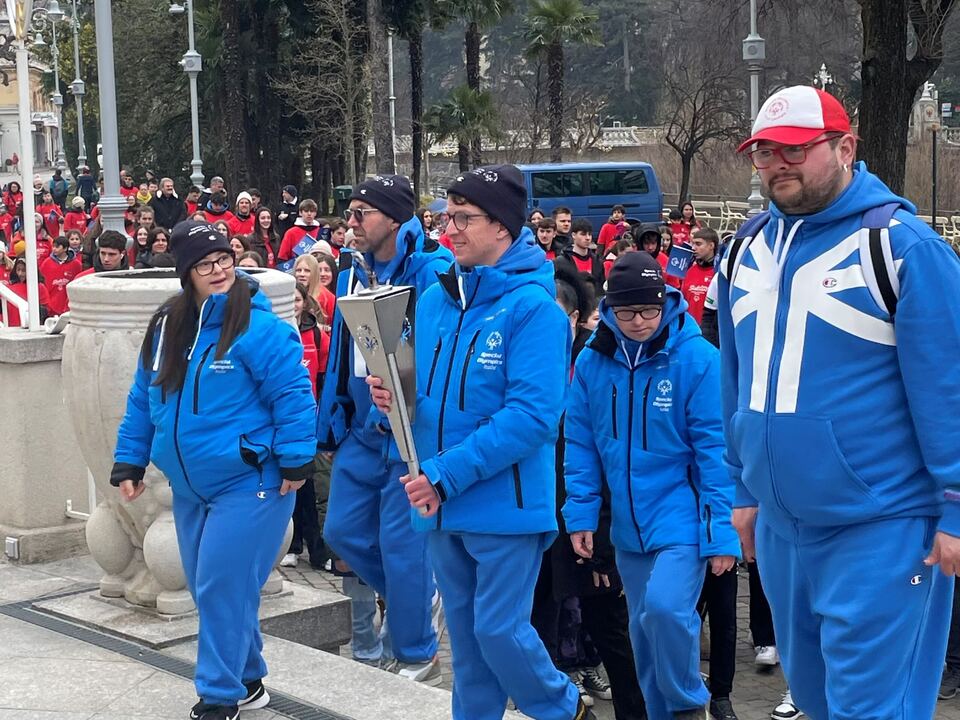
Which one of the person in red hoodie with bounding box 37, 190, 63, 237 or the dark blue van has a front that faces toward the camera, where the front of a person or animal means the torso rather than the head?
the person in red hoodie

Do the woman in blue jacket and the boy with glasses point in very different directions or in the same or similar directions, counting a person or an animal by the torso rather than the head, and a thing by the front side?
same or similar directions

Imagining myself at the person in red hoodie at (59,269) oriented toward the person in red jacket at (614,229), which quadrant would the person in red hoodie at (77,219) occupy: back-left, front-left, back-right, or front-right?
front-left

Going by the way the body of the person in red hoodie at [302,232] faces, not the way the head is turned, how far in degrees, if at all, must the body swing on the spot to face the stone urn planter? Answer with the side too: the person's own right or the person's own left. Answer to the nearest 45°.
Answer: approximately 45° to the person's own right

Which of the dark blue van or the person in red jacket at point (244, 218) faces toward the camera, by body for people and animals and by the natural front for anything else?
the person in red jacket

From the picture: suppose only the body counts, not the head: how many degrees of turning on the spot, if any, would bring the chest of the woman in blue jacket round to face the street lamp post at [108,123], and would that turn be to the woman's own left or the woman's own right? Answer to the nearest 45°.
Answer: approximately 135° to the woman's own right

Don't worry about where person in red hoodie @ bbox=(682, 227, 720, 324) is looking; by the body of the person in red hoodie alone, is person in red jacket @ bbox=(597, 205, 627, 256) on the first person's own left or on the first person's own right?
on the first person's own right

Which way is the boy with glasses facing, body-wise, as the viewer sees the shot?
toward the camera

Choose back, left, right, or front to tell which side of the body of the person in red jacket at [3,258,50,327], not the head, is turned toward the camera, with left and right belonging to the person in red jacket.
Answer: front

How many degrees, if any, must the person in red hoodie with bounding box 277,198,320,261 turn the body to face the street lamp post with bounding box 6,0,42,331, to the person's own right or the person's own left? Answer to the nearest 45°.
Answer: approximately 45° to the person's own right

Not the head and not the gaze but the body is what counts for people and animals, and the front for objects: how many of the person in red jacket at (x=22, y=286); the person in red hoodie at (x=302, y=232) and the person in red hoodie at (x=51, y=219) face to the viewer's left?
0

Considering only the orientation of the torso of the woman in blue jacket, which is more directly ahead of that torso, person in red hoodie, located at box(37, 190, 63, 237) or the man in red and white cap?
the man in red and white cap

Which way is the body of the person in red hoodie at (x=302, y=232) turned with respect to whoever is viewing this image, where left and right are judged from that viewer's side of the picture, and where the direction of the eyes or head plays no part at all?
facing the viewer and to the right of the viewer
